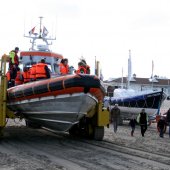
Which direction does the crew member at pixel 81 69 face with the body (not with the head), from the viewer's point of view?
toward the camera

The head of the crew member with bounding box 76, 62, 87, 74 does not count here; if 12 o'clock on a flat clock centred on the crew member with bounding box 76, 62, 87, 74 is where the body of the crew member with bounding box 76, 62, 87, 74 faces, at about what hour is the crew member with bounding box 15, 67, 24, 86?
the crew member with bounding box 15, 67, 24, 86 is roughly at 4 o'clock from the crew member with bounding box 76, 62, 87, 74.

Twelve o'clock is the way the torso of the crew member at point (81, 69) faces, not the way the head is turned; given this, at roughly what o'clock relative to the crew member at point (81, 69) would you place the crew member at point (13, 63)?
the crew member at point (13, 63) is roughly at 4 o'clock from the crew member at point (81, 69).
